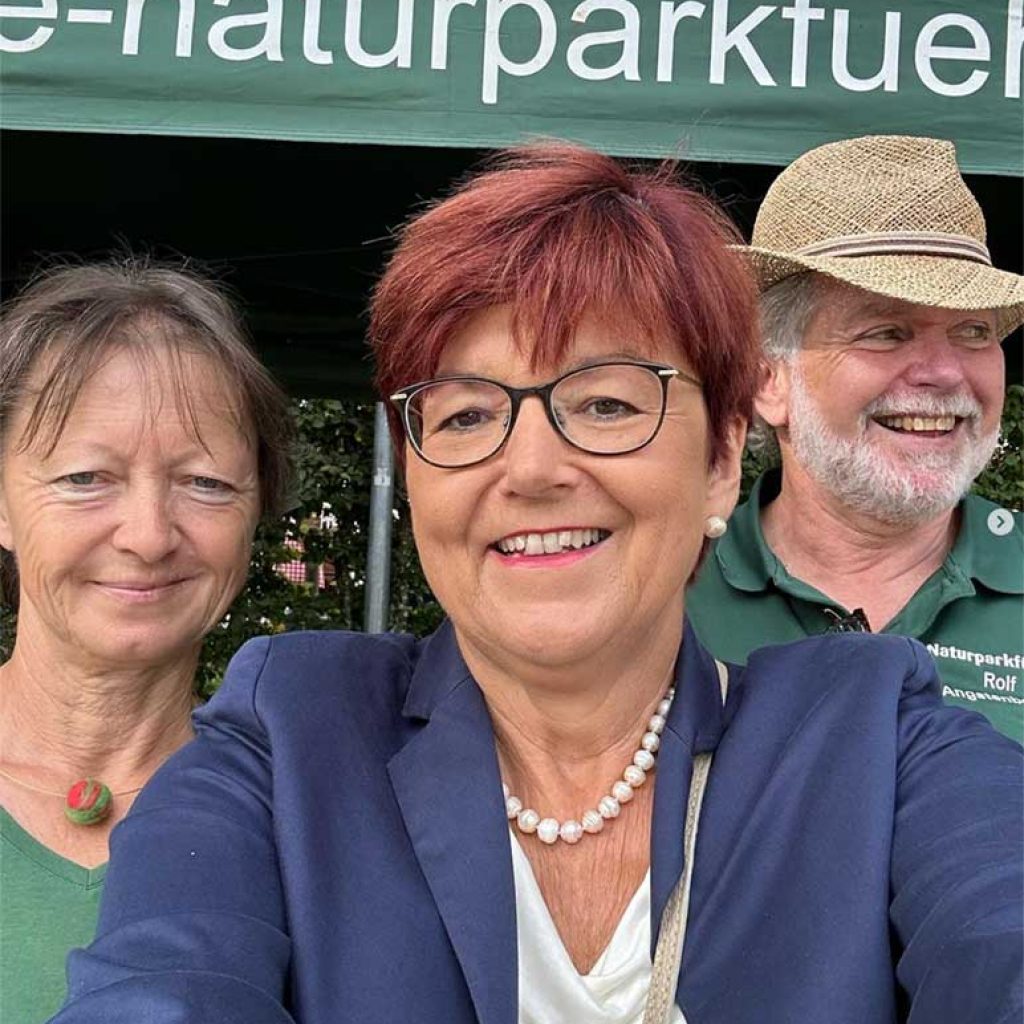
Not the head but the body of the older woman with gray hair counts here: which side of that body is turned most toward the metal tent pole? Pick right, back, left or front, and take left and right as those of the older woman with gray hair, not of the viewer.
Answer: back

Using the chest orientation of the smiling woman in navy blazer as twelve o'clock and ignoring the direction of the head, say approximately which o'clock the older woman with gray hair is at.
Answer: The older woman with gray hair is roughly at 4 o'clock from the smiling woman in navy blazer.

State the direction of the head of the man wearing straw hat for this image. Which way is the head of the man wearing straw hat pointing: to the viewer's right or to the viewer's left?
to the viewer's right

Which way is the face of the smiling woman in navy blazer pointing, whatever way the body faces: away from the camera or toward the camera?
toward the camera

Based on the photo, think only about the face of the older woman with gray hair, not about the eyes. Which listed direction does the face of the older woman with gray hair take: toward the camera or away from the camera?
toward the camera

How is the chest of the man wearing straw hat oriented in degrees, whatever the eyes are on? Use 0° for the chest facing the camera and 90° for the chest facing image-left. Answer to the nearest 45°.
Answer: approximately 0°

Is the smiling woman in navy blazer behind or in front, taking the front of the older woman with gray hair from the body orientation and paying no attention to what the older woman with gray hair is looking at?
in front

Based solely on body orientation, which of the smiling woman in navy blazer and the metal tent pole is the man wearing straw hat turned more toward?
the smiling woman in navy blazer

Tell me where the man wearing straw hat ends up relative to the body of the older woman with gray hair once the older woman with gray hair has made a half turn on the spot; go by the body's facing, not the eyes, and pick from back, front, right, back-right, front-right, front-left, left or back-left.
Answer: right

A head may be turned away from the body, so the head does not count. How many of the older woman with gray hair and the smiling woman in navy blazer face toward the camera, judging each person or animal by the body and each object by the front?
2

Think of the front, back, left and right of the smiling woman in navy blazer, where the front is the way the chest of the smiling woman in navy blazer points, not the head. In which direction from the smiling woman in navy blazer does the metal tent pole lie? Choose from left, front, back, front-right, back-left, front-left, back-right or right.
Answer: back

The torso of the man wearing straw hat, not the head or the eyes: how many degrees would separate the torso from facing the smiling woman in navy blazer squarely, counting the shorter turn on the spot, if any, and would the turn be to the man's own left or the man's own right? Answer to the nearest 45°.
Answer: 0° — they already face them

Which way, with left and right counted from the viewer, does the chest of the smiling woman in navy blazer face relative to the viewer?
facing the viewer
